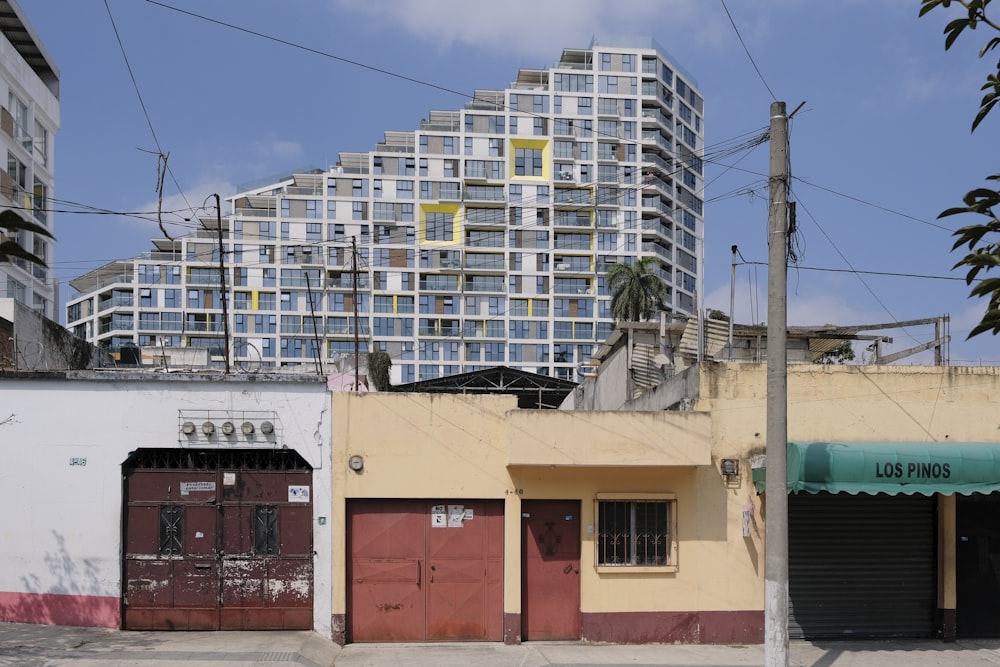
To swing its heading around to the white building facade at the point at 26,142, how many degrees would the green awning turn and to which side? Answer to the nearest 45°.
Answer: approximately 135° to its right

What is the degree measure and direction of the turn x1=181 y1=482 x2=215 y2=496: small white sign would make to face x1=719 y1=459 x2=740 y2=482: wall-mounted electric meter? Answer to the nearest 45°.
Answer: approximately 90° to its left

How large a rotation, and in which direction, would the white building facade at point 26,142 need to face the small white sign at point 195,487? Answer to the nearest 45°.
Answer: approximately 45° to its right

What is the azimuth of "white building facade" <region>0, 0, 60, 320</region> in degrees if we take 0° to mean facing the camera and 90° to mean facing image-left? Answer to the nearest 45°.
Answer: approximately 315°

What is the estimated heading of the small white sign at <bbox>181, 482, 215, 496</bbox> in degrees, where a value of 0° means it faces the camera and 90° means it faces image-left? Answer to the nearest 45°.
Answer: approximately 0°

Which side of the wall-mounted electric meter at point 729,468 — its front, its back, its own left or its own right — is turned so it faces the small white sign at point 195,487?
right

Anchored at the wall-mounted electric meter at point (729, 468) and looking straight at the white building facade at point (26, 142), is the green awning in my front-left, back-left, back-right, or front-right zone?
back-right

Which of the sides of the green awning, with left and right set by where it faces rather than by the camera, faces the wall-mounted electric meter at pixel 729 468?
right

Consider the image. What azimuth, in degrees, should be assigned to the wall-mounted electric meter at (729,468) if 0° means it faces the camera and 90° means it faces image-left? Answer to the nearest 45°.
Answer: approximately 0°
